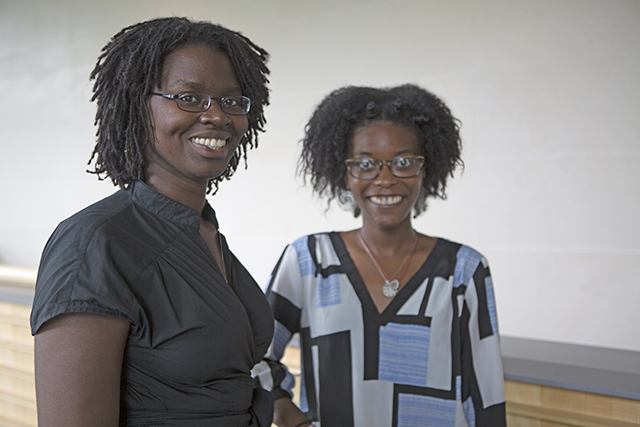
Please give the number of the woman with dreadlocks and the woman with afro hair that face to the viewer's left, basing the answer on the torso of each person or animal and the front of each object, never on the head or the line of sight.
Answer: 0

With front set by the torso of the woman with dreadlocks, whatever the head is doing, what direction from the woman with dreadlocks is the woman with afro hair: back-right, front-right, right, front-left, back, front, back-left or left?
left

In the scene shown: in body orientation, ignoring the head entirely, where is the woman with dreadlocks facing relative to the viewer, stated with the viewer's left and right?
facing the viewer and to the right of the viewer

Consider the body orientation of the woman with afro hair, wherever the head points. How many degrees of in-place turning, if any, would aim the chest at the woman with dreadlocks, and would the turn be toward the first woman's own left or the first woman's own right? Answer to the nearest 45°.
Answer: approximately 45° to the first woman's own right

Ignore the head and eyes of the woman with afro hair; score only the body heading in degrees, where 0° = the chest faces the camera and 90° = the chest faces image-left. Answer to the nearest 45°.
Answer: approximately 0°
